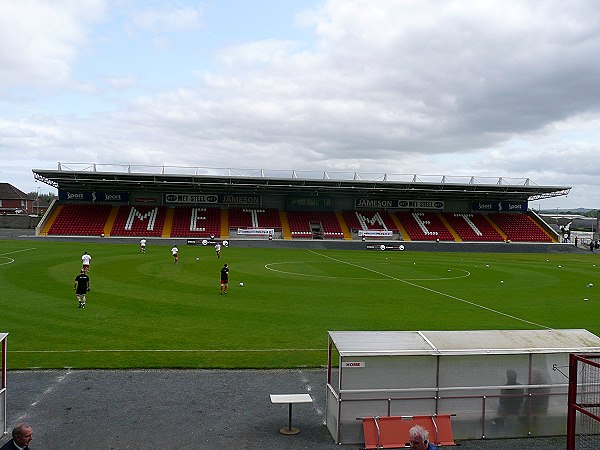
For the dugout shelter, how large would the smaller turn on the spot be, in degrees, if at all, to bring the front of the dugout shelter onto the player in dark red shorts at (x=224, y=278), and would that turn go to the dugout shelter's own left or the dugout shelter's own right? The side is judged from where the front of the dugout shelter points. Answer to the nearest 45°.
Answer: approximately 45° to the dugout shelter's own left

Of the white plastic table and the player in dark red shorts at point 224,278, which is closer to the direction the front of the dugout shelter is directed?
the player in dark red shorts

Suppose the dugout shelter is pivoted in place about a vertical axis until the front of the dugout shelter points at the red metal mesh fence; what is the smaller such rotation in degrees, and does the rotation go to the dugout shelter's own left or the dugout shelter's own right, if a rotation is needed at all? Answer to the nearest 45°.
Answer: approximately 90° to the dugout shelter's own right

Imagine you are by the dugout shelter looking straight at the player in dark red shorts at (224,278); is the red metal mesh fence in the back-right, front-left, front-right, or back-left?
back-right

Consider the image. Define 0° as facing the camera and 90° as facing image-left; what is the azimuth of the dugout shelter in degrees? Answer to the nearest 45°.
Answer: approximately 180°

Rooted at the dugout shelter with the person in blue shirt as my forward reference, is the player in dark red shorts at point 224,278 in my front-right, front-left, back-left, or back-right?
back-right

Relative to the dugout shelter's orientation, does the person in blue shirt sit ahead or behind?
behind
